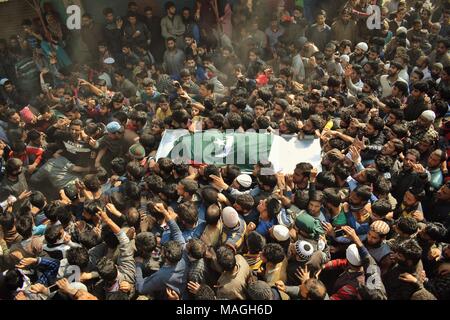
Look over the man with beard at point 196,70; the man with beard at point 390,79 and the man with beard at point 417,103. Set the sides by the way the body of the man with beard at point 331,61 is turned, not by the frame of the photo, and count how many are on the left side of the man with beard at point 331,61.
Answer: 2

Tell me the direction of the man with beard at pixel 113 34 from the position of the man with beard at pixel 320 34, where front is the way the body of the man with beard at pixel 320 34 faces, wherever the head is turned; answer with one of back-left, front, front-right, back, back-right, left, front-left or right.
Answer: right

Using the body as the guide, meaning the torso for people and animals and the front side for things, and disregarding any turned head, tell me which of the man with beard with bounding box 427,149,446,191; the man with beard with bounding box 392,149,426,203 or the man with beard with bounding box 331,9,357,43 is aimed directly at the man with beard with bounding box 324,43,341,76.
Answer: the man with beard with bounding box 331,9,357,43
